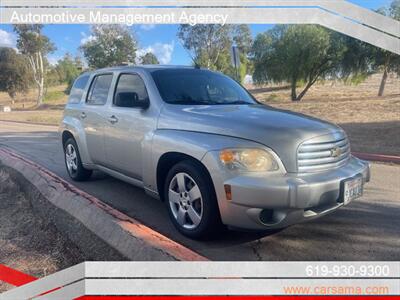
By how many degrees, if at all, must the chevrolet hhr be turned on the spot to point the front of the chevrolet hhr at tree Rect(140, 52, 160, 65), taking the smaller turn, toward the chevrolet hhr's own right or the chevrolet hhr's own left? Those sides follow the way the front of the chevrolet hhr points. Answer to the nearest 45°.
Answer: approximately 180°

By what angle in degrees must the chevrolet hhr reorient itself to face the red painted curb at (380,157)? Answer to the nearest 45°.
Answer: approximately 90° to its left

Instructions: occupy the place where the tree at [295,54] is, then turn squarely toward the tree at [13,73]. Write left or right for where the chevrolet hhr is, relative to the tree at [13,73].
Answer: left

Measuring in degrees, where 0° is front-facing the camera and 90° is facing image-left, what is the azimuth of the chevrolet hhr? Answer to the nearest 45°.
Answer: approximately 315°

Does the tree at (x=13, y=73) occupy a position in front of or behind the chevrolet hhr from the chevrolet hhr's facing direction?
behind

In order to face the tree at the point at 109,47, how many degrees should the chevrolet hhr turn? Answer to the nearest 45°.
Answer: approximately 180°

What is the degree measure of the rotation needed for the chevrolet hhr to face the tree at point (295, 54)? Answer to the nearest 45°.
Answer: approximately 90° to its left
